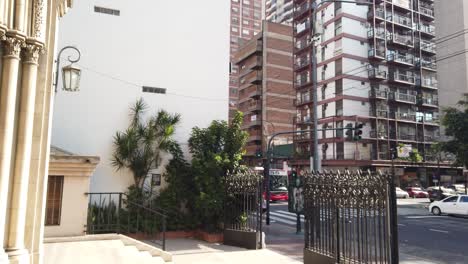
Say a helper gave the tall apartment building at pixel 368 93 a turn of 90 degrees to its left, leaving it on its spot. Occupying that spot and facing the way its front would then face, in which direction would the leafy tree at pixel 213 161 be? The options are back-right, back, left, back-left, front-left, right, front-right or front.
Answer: back-right

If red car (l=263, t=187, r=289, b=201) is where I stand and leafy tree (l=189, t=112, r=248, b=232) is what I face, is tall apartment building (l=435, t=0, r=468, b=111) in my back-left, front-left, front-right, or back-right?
back-left

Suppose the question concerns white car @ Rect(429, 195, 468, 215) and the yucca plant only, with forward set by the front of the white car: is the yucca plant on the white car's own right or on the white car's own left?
on the white car's own left

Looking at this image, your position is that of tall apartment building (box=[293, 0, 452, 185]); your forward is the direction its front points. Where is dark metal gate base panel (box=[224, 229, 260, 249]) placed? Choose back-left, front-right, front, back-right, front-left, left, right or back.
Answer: front-right

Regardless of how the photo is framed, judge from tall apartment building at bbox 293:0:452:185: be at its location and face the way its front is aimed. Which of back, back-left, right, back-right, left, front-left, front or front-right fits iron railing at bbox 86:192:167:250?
front-right

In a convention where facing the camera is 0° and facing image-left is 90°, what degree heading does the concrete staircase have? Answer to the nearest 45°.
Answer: approximately 270°

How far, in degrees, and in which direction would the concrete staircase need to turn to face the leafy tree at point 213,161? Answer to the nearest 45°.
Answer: approximately 45° to its left

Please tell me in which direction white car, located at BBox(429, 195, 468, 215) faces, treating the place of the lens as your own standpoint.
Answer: facing to the left of the viewer

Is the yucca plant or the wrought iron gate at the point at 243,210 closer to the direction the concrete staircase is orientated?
the wrought iron gate

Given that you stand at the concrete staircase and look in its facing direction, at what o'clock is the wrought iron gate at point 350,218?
The wrought iron gate is roughly at 1 o'clock from the concrete staircase.

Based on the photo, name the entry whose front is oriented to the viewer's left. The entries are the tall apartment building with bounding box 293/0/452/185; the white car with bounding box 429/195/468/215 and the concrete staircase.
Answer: the white car
